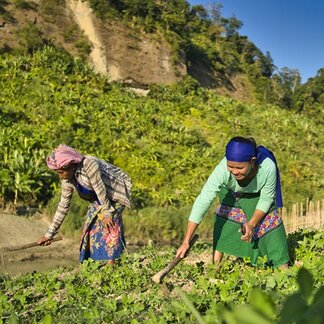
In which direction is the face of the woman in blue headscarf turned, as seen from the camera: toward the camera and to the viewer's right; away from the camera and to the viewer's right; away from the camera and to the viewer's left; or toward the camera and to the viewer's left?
toward the camera and to the viewer's left

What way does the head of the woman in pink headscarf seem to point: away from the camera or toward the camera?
toward the camera

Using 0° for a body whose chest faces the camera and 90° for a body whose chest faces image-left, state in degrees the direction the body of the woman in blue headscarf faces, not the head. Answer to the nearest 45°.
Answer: approximately 45°

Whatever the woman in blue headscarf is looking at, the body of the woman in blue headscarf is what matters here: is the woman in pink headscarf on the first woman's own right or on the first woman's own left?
on the first woman's own right
